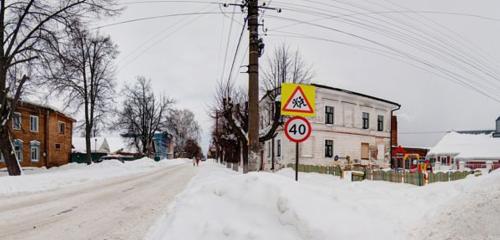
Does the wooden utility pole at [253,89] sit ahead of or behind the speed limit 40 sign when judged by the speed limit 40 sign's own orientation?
behind

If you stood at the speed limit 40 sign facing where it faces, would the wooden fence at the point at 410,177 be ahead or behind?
behind

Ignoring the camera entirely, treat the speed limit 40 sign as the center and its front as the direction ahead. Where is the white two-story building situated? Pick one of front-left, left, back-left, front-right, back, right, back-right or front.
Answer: back

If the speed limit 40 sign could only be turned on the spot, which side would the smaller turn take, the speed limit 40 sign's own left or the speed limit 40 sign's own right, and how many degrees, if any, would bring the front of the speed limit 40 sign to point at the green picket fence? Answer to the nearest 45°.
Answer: approximately 180°

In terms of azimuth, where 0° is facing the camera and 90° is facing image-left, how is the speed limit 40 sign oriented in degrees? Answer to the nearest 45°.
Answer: approximately 0°
